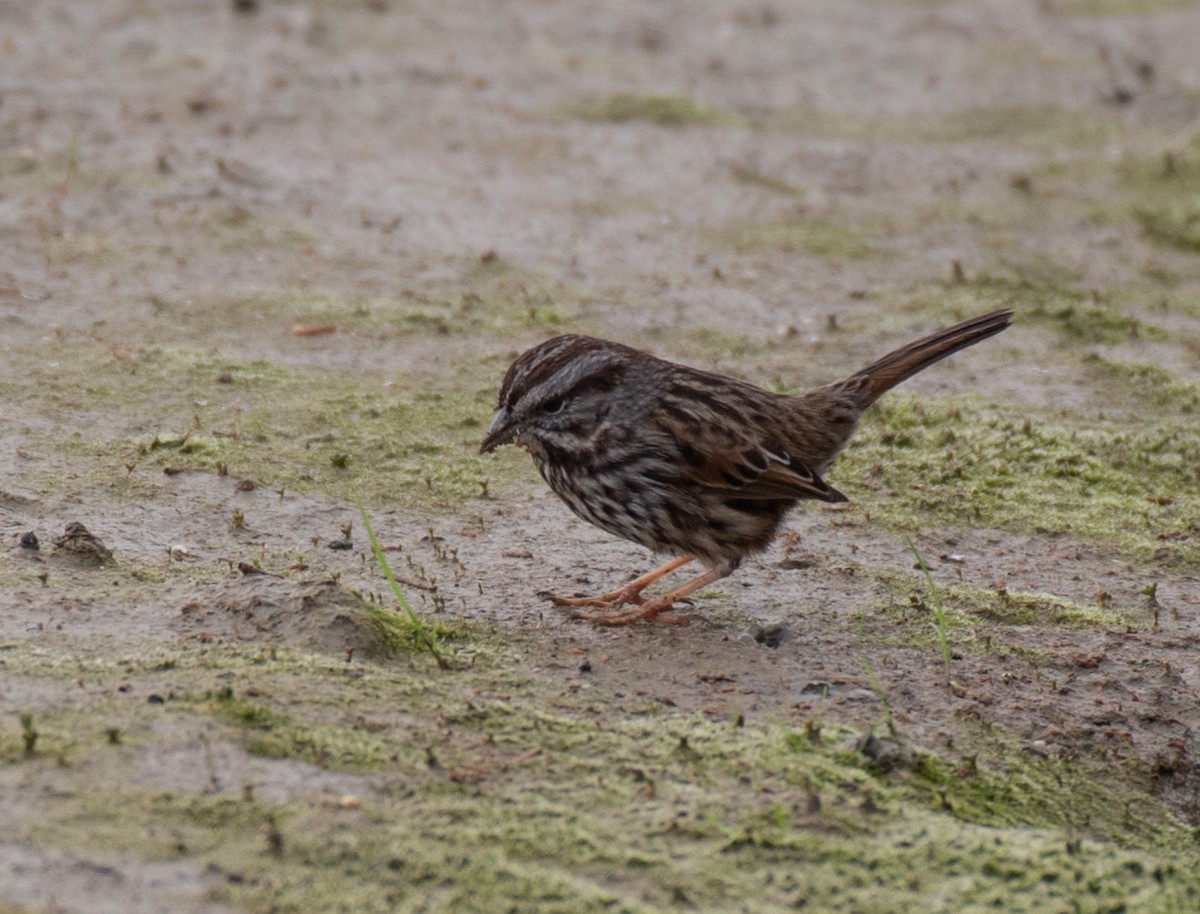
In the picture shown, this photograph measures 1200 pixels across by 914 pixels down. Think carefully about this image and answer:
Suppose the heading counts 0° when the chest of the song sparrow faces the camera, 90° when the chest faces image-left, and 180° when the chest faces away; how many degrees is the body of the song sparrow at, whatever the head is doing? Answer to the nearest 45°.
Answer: approximately 90°
